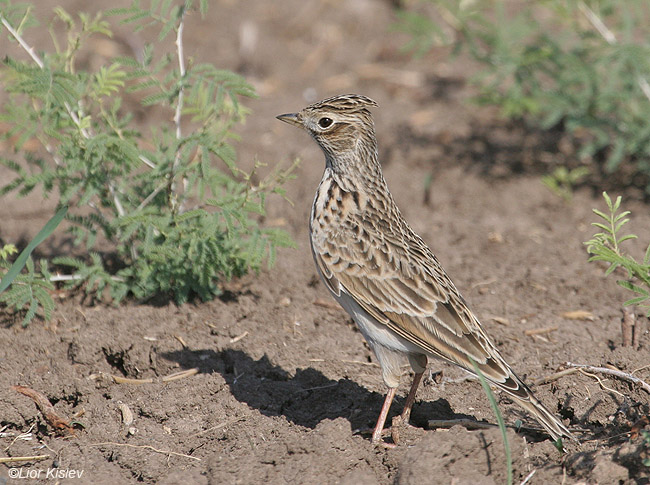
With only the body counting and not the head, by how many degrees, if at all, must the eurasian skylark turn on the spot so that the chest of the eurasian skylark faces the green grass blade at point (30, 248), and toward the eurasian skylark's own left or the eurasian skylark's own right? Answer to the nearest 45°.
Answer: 0° — it already faces it

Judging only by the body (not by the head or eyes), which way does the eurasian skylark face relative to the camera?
to the viewer's left

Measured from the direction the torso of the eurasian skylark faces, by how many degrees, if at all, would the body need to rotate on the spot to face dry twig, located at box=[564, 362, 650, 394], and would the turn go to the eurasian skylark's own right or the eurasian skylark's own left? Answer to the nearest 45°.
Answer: approximately 180°

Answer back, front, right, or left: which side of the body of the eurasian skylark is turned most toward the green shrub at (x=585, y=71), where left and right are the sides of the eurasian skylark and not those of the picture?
right

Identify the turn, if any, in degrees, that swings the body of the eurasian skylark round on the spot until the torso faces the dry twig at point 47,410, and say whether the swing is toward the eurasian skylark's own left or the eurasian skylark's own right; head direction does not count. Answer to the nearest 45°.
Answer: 0° — it already faces it
